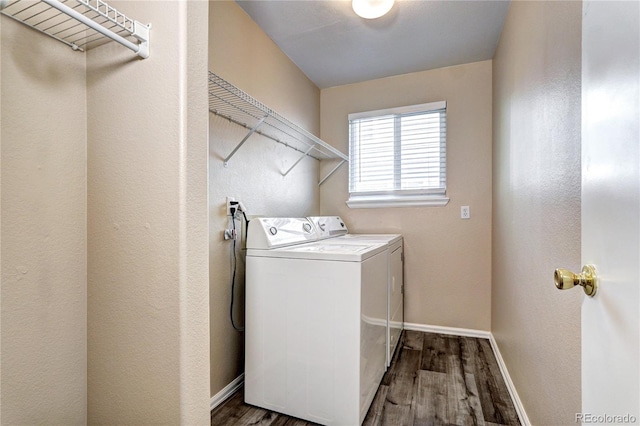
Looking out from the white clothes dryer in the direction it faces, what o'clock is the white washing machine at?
The white washing machine is roughly at 4 o'clock from the white clothes dryer.

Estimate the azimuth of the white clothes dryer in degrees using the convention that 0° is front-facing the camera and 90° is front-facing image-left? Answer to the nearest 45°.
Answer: approximately 270°

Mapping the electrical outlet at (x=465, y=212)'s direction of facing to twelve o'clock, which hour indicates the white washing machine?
The white washing machine is roughly at 1 o'clock from the electrical outlet.

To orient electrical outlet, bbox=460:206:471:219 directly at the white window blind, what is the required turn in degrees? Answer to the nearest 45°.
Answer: approximately 90° to its right

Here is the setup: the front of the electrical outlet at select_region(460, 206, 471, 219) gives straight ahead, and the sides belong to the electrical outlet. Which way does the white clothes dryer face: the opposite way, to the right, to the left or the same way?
to the left

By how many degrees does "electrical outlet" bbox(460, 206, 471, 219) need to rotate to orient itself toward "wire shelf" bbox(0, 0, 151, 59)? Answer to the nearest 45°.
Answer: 0° — it already faces it

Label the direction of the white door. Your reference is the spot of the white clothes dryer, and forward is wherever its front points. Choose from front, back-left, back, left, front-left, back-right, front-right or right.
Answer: right

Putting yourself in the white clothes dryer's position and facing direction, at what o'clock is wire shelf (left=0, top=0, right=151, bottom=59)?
The wire shelf is roughly at 4 o'clock from the white clothes dryer.

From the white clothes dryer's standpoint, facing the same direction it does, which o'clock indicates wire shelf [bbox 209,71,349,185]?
The wire shelf is roughly at 5 o'clock from the white clothes dryer.

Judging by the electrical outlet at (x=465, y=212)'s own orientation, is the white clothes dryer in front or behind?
in front

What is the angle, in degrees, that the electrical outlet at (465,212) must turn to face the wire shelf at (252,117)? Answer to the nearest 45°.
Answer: approximately 45° to its right

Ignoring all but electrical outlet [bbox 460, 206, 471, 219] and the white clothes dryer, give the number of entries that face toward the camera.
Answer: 1

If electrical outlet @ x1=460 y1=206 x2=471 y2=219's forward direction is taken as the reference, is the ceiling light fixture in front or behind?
in front

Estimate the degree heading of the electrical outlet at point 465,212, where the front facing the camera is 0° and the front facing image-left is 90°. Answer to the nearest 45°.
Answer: approximately 0°
